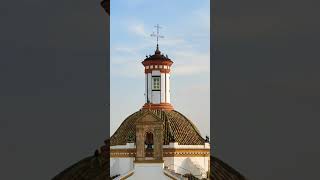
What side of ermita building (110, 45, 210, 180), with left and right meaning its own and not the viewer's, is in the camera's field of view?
front
